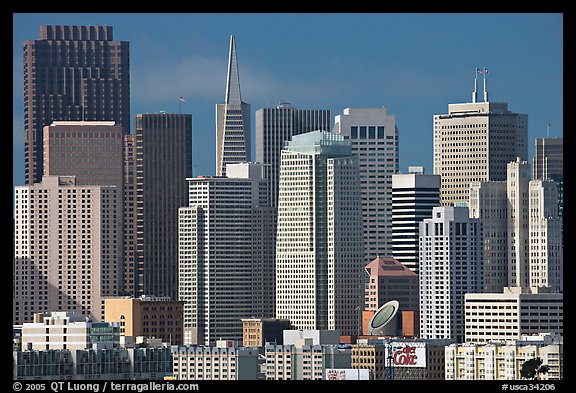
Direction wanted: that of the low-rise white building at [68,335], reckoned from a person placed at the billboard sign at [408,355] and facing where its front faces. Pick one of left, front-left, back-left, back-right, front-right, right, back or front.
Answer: right

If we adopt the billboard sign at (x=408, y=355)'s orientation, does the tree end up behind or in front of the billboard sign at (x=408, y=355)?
in front

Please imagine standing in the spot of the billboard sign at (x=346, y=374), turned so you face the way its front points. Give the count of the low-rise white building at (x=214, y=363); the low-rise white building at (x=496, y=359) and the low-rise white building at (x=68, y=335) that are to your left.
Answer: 1

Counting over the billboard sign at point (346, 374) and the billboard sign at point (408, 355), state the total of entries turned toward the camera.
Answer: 2

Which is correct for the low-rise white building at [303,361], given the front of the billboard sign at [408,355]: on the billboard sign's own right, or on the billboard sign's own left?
on the billboard sign's own right

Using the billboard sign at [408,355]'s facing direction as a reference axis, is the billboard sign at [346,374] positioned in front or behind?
in front

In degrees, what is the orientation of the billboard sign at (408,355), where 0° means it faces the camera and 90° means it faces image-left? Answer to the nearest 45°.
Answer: approximately 0°

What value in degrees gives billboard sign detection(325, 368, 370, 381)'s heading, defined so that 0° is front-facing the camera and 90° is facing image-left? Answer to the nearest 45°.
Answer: approximately 0°
